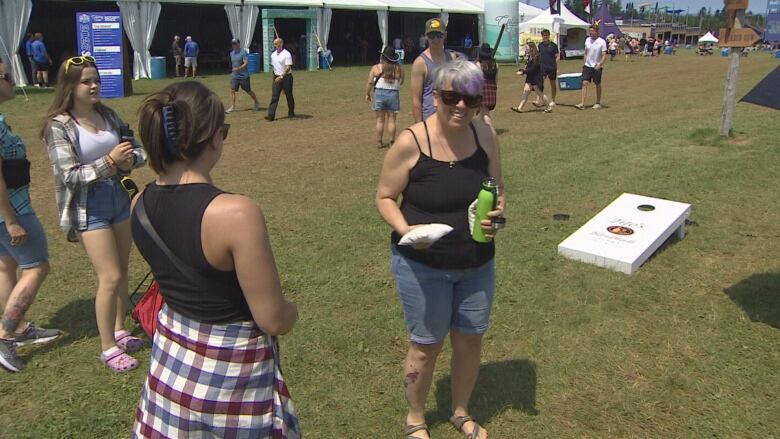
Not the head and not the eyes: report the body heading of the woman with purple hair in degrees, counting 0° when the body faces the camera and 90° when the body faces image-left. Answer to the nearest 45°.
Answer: approximately 0°

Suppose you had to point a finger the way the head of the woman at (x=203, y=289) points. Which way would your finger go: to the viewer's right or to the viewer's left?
to the viewer's right

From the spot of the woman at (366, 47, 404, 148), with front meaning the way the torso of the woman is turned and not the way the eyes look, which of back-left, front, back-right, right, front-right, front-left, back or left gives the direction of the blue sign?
front-left

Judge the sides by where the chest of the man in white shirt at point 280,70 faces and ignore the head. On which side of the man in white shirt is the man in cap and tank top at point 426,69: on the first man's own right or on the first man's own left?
on the first man's own left

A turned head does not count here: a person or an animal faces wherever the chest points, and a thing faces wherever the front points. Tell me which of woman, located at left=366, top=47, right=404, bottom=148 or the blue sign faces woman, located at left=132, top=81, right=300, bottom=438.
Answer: the blue sign

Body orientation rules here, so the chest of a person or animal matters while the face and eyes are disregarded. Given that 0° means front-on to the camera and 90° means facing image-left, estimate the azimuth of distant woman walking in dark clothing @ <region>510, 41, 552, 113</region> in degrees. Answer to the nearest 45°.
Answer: approximately 90°

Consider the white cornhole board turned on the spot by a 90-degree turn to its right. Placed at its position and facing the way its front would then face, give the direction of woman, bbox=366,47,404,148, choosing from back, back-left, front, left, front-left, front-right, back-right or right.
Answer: front

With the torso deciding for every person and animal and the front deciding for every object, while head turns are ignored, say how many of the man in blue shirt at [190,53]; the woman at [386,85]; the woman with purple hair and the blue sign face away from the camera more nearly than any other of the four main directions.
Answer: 2

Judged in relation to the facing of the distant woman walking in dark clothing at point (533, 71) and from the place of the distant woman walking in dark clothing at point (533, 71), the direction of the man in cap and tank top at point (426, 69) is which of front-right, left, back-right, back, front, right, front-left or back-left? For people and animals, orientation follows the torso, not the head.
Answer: left

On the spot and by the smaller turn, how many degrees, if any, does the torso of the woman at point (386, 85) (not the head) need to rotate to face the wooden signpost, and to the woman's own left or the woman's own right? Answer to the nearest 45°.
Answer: approximately 90° to the woman's own right

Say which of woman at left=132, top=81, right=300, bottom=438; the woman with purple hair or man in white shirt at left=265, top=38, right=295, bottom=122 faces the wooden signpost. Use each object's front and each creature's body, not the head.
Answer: the woman

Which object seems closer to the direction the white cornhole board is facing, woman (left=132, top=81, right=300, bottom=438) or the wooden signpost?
the woman

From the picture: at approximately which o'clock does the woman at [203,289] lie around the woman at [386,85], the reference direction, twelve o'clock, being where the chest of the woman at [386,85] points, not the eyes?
the woman at [203,289] is roughly at 6 o'clock from the woman at [386,85].
